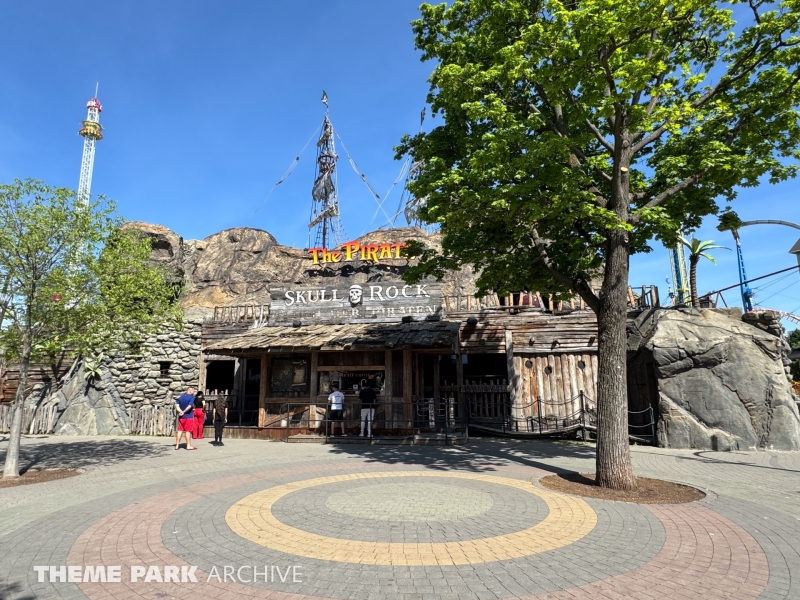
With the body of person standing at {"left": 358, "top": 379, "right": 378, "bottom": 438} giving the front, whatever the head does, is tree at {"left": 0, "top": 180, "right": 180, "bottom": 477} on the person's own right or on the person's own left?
on the person's own left

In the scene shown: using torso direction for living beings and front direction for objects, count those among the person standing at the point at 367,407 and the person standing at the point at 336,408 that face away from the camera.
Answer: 2

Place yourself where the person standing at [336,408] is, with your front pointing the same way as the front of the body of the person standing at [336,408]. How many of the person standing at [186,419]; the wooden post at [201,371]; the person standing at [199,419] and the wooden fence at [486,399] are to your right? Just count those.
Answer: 1

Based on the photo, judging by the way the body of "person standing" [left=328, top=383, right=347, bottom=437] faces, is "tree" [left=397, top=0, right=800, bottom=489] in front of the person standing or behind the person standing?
behind

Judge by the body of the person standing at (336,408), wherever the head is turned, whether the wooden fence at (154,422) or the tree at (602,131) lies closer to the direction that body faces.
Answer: the wooden fence

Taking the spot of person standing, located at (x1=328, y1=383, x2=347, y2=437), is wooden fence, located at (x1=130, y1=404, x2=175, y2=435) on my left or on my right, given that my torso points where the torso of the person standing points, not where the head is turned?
on my left

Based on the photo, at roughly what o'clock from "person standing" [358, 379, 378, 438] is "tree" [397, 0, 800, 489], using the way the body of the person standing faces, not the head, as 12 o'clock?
The tree is roughly at 5 o'clock from the person standing.

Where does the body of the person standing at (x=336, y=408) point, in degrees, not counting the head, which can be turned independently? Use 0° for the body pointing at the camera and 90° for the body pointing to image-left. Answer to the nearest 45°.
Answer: approximately 180°

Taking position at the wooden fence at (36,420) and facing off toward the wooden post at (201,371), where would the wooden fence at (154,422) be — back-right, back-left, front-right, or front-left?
front-right

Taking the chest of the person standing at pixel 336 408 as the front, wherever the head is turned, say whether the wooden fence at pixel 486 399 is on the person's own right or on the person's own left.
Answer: on the person's own right

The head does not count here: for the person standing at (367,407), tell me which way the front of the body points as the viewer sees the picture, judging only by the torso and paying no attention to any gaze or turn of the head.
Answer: away from the camera

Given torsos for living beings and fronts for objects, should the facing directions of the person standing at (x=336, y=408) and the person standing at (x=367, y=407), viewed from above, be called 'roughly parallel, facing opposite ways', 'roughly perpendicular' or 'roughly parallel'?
roughly parallel
